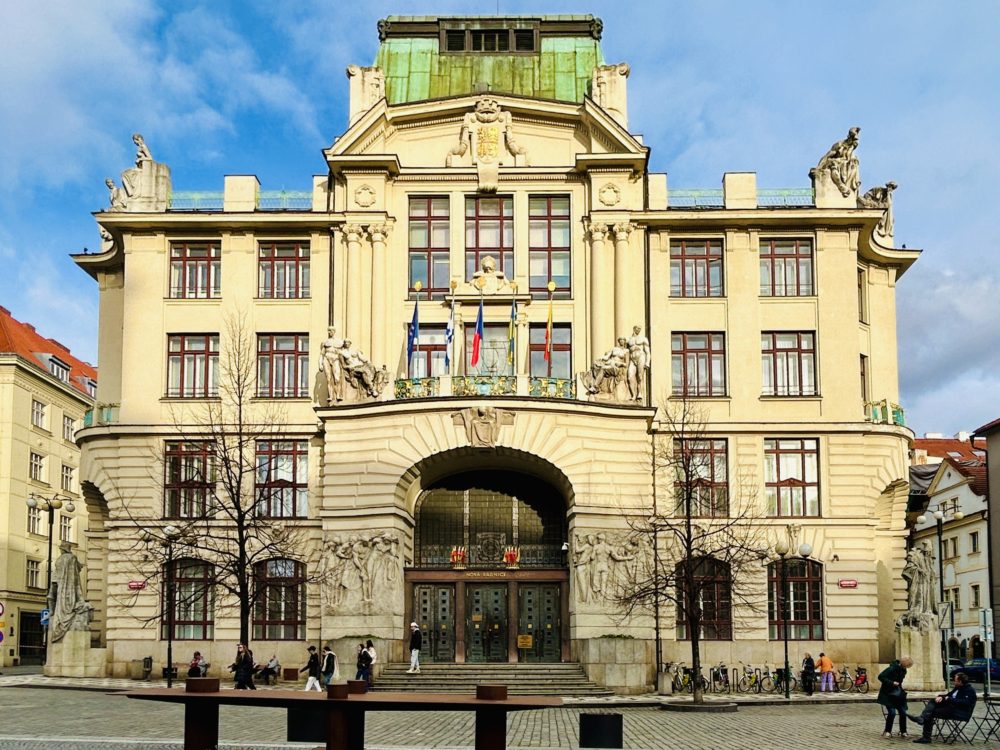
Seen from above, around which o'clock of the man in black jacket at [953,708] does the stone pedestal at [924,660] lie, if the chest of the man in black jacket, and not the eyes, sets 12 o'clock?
The stone pedestal is roughly at 3 o'clock from the man in black jacket.

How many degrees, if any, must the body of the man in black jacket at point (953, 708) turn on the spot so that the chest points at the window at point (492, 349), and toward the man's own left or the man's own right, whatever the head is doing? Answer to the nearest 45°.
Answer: approximately 45° to the man's own right

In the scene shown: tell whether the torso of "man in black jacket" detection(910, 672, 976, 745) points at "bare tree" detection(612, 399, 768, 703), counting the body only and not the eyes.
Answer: no

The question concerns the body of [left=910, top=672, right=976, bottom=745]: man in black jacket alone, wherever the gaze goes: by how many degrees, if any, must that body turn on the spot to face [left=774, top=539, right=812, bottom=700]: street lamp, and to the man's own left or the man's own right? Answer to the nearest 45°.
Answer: approximately 90° to the man's own right

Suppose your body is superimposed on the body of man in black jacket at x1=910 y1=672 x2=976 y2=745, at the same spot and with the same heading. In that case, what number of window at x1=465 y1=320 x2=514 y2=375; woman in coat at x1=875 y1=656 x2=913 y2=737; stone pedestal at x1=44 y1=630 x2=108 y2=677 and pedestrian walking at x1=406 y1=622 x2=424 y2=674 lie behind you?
0

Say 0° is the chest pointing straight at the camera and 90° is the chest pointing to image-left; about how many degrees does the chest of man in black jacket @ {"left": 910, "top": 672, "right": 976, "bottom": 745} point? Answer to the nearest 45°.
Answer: approximately 90°

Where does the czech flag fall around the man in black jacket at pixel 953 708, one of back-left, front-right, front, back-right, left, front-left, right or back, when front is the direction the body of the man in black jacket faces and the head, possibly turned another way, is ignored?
front-right

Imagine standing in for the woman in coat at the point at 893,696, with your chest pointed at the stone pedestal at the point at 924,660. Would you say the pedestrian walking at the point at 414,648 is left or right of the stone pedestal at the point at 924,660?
left

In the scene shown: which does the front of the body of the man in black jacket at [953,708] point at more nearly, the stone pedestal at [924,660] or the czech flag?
the czech flag
